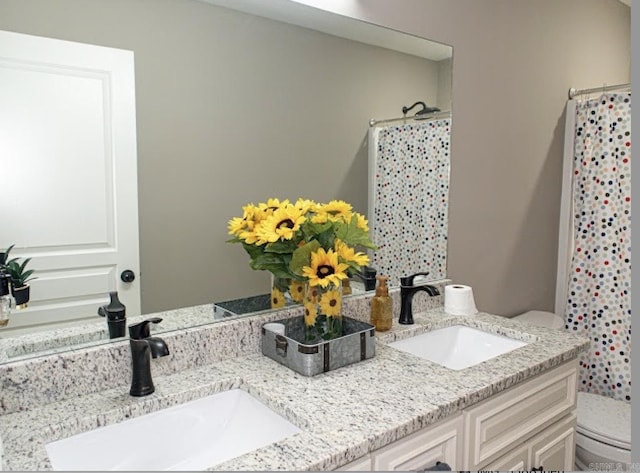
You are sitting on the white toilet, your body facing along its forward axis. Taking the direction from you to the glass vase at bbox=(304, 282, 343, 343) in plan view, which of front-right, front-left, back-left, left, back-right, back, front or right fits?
right

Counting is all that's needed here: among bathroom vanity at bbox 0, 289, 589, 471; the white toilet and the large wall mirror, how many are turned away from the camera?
0

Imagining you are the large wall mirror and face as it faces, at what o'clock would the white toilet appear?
The white toilet is roughly at 10 o'clock from the large wall mirror.

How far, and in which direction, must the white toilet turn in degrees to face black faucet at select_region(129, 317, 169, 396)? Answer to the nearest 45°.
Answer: approximately 90° to its right

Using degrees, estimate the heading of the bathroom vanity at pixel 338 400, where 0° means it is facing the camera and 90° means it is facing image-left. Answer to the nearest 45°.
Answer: approximately 315°

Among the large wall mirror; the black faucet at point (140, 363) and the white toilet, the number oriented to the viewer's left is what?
0

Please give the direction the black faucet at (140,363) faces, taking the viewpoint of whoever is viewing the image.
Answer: facing the viewer and to the right of the viewer

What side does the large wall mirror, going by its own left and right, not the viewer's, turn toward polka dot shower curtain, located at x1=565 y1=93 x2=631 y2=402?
left

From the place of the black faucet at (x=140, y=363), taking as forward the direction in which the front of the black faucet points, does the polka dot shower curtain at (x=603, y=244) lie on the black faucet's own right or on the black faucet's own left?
on the black faucet's own left
